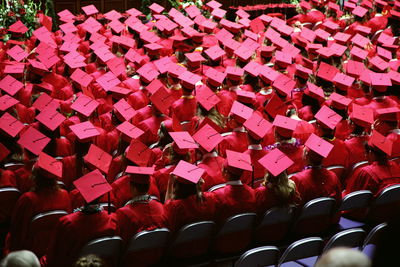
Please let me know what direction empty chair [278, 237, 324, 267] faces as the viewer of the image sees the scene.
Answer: facing away from the viewer and to the left of the viewer

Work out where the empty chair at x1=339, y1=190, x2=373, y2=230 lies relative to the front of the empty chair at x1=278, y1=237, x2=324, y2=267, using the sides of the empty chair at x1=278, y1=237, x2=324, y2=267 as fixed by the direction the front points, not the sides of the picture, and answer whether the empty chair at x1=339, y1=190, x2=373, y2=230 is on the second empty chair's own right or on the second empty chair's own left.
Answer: on the second empty chair's own right

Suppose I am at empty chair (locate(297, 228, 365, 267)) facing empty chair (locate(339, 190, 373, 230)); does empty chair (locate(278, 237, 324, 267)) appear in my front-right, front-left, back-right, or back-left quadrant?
back-left
